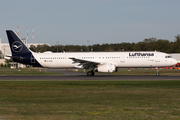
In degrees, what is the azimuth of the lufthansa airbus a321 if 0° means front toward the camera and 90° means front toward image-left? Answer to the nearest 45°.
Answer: approximately 270°
